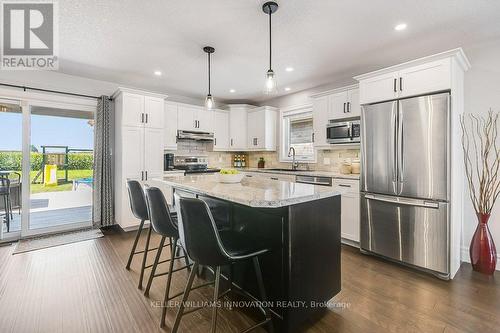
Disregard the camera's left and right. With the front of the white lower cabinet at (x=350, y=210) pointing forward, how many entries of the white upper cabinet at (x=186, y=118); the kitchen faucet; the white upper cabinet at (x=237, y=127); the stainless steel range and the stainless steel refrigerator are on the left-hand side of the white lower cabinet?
1

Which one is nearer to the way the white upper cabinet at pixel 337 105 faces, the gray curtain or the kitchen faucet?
the gray curtain

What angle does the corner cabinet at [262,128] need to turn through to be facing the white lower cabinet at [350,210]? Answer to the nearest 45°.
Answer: approximately 90° to its left

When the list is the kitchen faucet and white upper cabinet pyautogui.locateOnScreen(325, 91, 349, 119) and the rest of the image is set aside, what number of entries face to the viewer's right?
0

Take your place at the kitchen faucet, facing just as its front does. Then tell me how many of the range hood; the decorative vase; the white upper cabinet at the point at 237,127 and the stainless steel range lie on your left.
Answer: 1

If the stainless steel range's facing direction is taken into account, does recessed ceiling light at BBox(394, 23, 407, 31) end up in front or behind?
in front

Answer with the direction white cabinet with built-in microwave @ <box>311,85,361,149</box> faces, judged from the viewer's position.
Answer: facing the viewer and to the left of the viewer

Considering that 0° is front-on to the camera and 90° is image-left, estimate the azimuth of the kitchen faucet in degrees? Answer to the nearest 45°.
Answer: approximately 45°

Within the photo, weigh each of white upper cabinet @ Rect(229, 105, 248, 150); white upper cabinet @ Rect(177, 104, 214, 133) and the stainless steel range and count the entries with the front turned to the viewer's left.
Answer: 0
